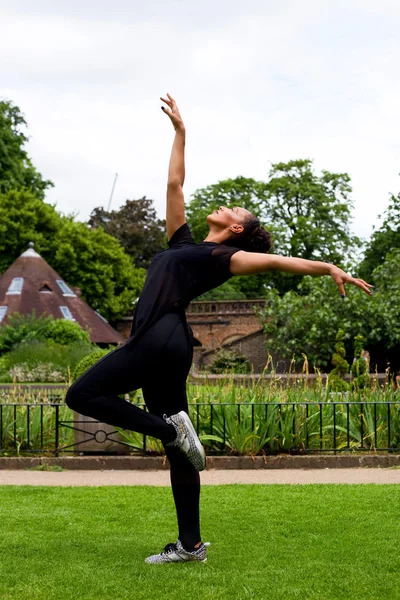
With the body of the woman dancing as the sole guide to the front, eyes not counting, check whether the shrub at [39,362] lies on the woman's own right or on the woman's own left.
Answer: on the woman's own right

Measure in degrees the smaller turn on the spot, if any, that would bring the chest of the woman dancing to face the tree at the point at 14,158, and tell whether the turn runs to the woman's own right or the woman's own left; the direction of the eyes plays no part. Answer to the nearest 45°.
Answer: approximately 90° to the woman's own right

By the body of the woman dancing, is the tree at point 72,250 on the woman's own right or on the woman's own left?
on the woman's own right

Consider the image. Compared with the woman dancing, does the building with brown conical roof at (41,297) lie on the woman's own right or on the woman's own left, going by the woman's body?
on the woman's own right

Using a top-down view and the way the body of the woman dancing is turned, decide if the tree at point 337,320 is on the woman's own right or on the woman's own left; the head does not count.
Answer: on the woman's own right

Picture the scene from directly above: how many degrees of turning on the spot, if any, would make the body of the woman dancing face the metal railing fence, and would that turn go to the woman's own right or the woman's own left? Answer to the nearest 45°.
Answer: approximately 90° to the woman's own right
